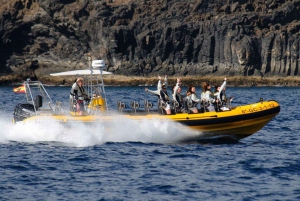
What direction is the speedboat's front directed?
to the viewer's right
